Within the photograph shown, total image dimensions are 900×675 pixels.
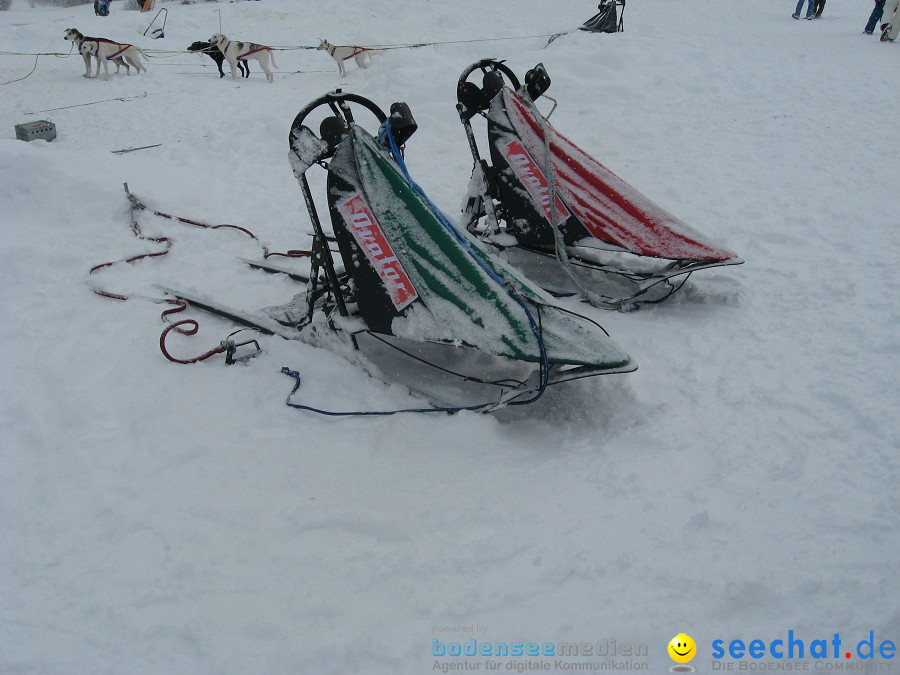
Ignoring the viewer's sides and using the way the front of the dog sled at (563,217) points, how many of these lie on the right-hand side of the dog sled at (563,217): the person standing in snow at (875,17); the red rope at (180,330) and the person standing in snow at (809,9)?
1

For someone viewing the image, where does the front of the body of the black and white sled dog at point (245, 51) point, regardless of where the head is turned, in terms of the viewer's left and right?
facing to the left of the viewer

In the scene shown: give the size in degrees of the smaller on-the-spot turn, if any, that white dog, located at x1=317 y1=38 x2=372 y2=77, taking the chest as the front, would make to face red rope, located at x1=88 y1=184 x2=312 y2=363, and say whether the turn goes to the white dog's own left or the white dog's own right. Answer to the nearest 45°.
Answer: approximately 90° to the white dog's own left

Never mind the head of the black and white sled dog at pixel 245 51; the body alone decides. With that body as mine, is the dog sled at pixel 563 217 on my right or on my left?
on my left

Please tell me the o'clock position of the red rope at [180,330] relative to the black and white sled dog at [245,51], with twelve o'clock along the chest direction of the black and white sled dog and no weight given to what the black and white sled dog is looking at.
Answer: The red rope is roughly at 9 o'clock from the black and white sled dog.

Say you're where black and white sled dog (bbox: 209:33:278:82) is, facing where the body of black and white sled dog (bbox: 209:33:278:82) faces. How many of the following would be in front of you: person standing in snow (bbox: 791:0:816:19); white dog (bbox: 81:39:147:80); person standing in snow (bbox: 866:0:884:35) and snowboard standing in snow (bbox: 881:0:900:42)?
1

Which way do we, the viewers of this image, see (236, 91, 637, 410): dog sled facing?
facing the viewer and to the right of the viewer

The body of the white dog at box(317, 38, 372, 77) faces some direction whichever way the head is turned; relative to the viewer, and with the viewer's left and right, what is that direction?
facing to the left of the viewer

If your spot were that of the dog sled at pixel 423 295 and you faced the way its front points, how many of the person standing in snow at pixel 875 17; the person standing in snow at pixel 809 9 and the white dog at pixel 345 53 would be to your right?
0

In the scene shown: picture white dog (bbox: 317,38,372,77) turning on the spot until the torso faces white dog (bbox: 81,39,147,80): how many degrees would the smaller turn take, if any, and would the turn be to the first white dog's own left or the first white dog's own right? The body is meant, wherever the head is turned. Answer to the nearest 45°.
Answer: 0° — it already faces it

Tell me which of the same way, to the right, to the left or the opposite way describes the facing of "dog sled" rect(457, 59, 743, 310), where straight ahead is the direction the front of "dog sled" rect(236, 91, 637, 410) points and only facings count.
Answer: the same way

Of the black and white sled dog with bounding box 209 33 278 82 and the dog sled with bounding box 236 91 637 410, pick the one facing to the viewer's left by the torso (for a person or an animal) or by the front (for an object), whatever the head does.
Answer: the black and white sled dog

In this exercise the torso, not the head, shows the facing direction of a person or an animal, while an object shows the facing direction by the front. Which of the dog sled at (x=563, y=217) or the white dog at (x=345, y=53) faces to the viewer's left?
the white dog

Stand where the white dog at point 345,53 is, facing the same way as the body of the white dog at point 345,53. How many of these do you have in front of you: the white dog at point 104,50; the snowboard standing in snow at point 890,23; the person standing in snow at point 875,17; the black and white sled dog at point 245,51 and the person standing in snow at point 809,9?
2

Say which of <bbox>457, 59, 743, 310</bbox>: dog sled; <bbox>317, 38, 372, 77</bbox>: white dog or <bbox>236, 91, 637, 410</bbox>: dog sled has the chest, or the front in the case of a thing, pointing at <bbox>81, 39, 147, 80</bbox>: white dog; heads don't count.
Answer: <bbox>317, 38, 372, 77</bbox>: white dog

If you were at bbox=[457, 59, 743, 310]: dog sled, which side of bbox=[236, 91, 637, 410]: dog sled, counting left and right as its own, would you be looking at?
left

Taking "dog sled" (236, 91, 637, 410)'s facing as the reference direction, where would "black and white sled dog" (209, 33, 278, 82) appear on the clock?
The black and white sled dog is roughly at 7 o'clock from the dog sled.

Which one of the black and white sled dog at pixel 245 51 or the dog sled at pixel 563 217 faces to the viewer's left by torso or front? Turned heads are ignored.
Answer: the black and white sled dog
